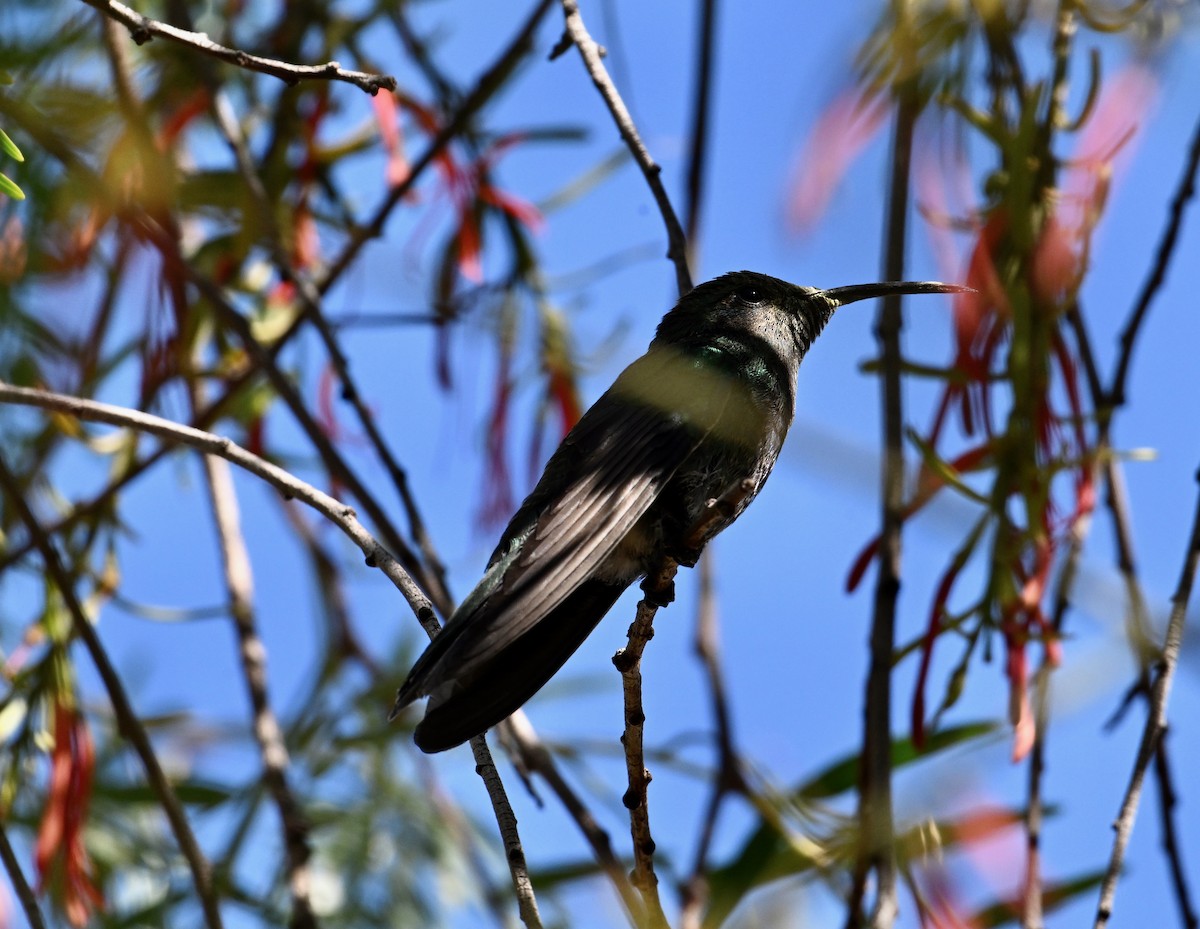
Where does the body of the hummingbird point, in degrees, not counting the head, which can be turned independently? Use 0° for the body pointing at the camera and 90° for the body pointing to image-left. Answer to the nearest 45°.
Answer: approximately 270°

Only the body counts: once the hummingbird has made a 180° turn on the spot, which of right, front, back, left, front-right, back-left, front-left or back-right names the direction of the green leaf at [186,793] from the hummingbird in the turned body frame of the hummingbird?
front-right

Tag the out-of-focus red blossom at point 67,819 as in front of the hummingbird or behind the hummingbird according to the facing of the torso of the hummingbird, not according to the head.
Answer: behind
